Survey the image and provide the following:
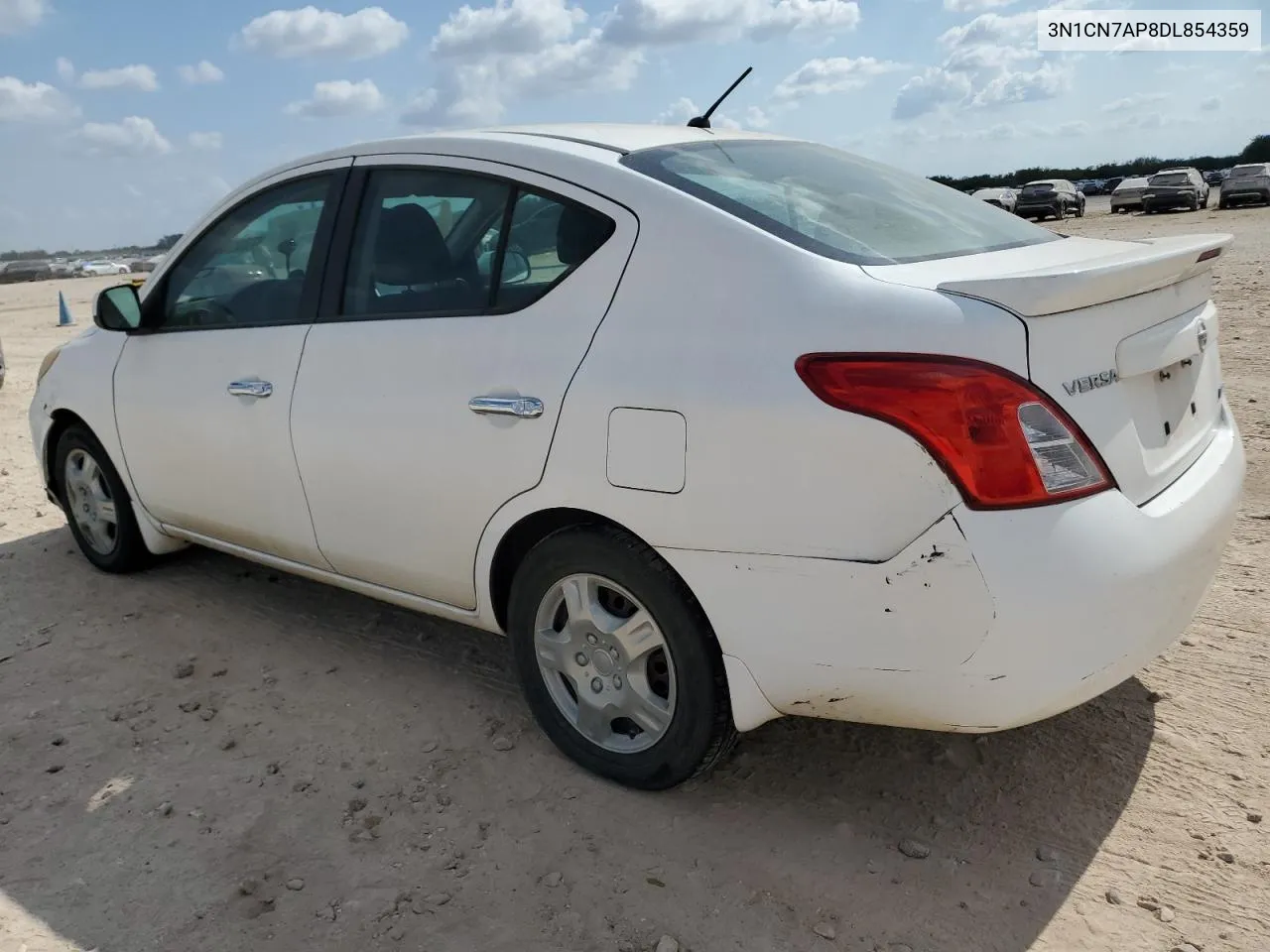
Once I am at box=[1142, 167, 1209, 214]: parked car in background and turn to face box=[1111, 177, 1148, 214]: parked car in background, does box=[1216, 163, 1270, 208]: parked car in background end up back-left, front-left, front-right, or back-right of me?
back-right

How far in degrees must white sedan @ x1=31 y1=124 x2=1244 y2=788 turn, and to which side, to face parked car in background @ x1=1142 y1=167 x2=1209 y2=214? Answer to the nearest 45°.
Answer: approximately 90° to its right

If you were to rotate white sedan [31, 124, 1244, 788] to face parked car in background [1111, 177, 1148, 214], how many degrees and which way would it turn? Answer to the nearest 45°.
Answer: approximately 90° to its right

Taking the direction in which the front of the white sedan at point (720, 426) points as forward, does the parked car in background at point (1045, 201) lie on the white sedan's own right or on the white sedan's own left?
on the white sedan's own right

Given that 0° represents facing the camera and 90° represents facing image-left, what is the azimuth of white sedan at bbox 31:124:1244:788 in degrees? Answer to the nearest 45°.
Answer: approximately 135°
